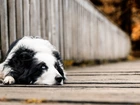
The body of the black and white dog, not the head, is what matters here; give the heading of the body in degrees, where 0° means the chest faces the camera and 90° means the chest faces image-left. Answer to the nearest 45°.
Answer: approximately 315°

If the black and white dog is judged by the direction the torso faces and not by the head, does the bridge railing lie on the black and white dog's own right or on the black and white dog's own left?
on the black and white dog's own left
